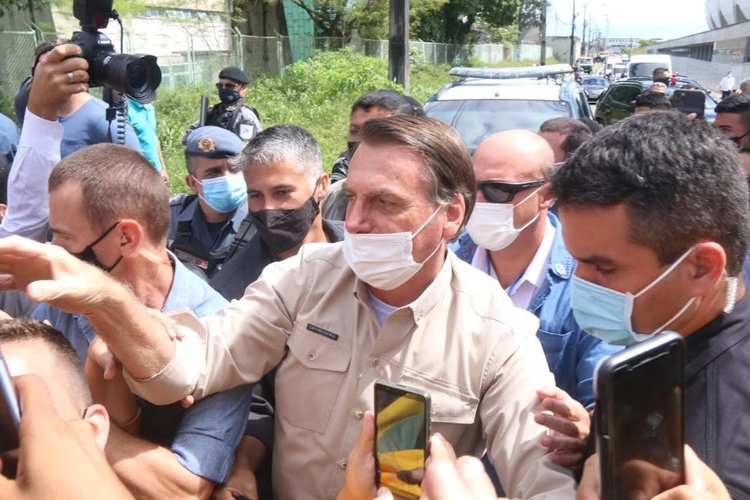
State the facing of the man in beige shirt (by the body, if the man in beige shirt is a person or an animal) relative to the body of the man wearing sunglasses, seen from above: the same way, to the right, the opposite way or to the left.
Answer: the same way

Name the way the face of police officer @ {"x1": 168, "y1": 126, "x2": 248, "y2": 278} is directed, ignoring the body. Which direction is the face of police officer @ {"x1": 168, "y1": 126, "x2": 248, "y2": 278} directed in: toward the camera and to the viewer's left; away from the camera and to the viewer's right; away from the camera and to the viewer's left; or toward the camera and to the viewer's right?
toward the camera and to the viewer's right

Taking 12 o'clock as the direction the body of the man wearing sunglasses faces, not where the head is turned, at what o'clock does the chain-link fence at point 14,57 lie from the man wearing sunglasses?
The chain-link fence is roughly at 3 o'clock from the man wearing sunglasses.

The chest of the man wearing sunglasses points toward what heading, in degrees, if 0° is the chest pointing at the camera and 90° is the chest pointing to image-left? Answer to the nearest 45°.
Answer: approximately 45°

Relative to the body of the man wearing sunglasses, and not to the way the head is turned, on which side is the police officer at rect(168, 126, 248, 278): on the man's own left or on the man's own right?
on the man's own right

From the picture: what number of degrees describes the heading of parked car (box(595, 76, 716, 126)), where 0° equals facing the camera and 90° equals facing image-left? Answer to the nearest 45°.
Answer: approximately 45°

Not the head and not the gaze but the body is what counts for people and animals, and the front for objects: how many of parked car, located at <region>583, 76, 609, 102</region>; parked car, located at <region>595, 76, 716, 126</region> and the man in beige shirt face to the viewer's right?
0

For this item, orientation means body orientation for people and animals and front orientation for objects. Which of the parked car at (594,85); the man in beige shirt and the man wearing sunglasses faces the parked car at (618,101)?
the parked car at (594,85)

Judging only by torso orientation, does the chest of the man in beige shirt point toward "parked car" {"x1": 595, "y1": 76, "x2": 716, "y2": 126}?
no

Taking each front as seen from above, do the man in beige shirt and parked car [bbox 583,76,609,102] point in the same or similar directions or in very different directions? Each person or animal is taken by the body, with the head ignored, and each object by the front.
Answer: same or similar directions

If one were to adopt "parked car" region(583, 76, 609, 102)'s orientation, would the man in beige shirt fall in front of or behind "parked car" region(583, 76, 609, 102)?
in front

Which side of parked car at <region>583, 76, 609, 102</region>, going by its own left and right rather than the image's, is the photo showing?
front

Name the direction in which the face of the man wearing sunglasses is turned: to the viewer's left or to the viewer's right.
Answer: to the viewer's left

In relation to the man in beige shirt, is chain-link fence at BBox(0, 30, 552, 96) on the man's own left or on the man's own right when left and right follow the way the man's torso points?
on the man's own right

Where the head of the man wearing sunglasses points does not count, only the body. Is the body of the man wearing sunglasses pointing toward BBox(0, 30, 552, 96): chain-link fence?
no

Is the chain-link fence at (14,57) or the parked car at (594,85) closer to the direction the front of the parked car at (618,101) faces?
the chain-link fence

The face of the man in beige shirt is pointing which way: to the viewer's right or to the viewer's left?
to the viewer's left
